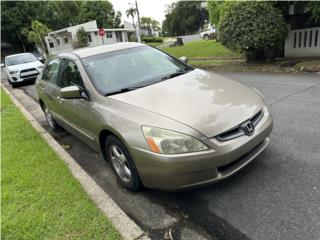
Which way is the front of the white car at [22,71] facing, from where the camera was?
facing the viewer and to the right of the viewer

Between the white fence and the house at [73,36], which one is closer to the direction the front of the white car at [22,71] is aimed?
the white fence

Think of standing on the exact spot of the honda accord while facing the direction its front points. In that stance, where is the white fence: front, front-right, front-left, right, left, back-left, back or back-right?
left

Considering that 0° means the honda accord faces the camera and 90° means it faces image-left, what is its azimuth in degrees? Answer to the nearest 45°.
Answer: approximately 315°

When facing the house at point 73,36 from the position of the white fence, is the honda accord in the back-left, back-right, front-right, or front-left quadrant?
back-left

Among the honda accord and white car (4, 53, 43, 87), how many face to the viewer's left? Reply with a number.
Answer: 0

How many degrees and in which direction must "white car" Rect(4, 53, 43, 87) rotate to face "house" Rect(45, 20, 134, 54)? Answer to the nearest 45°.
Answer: approximately 135° to its left

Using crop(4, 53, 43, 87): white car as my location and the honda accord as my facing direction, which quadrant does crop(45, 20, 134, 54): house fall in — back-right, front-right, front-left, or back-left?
back-left

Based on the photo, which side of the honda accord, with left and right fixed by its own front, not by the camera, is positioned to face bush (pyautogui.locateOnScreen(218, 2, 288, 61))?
left

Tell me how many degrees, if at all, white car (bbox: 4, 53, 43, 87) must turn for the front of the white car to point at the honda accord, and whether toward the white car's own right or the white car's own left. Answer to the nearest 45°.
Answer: approximately 45° to the white car's own right

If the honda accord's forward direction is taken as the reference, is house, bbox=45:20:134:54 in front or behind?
behind
